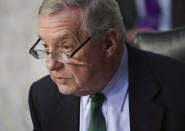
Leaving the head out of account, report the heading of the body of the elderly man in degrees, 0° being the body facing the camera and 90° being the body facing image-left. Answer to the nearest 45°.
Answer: approximately 45°
